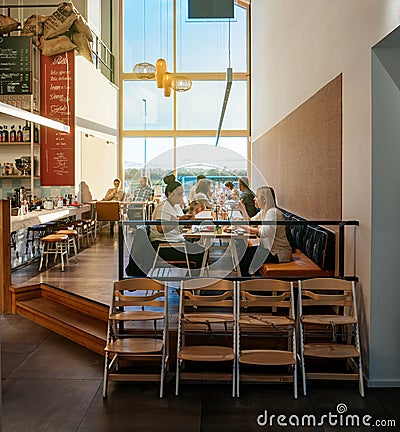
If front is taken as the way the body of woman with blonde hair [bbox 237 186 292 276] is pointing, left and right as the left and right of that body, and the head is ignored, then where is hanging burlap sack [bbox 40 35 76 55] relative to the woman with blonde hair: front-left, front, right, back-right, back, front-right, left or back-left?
front-right

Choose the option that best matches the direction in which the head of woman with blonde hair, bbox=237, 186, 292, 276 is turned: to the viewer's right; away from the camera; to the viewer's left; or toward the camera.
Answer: to the viewer's left

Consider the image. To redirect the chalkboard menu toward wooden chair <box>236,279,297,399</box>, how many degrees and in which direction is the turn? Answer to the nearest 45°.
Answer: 0° — it already faces it

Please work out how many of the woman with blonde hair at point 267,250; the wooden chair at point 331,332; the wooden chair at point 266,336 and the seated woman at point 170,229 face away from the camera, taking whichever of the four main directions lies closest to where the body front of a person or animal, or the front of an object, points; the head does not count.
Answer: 0

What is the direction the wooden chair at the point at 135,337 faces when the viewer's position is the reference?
facing the viewer

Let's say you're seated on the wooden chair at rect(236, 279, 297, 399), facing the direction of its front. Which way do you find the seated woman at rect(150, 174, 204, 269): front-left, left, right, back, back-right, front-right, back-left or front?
back-right

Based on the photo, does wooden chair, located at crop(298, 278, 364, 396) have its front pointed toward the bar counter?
no

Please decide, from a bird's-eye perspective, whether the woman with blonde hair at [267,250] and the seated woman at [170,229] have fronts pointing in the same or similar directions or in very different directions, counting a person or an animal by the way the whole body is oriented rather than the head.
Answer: very different directions

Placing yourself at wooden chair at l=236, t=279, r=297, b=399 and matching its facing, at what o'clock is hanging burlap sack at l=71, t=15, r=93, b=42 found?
The hanging burlap sack is roughly at 5 o'clock from the wooden chair.

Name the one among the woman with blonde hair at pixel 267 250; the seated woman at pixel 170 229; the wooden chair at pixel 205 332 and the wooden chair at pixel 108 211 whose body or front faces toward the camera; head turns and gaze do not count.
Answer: the wooden chair at pixel 205 332

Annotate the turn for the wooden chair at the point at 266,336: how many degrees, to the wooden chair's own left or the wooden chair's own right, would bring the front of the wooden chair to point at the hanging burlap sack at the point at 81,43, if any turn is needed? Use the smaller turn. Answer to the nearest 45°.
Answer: approximately 135° to the wooden chair's own right

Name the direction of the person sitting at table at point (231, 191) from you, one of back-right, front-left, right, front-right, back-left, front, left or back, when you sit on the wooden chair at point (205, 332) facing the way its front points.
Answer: back

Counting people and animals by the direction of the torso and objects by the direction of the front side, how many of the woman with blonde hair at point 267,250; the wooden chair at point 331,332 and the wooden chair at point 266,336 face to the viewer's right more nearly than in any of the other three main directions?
0

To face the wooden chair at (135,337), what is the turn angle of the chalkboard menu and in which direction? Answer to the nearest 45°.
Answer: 0° — it already faces it

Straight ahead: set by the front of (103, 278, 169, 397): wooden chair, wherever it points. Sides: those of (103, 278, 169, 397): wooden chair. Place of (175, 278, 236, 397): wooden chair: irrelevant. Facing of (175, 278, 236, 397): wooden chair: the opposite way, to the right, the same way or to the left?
the same way

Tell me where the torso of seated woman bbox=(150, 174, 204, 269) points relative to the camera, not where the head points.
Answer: to the viewer's right
